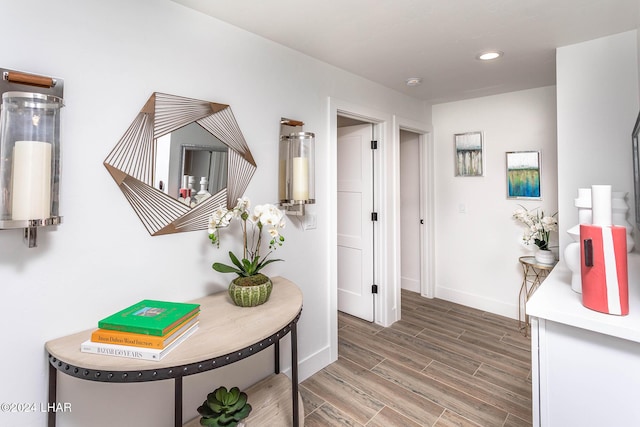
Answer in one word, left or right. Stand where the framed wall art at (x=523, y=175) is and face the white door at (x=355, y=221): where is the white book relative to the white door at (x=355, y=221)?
left

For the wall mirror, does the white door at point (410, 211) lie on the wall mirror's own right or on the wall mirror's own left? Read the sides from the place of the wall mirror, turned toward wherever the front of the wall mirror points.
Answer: on the wall mirror's own left

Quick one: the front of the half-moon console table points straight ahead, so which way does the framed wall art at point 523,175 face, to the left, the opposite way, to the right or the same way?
to the right

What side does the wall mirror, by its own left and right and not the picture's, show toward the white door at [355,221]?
left

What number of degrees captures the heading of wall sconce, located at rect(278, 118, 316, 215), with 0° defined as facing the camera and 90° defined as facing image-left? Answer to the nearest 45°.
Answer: approximately 315°

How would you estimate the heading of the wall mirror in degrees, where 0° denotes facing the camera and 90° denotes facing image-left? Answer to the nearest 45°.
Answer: approximately 315°

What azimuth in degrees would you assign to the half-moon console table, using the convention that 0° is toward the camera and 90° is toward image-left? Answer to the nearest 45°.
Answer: approximately 315°

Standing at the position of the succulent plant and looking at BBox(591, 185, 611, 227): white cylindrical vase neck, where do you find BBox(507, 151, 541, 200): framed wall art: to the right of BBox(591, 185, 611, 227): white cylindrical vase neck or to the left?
left

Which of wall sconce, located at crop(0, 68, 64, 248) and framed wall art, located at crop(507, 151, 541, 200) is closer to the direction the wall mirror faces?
the framed wall art

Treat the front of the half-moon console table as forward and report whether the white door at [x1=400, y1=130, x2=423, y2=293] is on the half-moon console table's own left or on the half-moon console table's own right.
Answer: on the half-moon console table's own left

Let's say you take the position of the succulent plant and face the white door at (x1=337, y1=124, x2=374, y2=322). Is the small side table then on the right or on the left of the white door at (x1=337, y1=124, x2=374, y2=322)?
right
